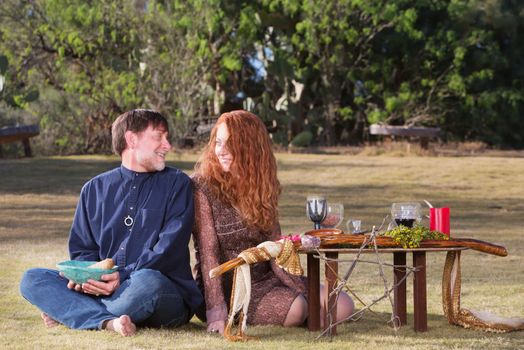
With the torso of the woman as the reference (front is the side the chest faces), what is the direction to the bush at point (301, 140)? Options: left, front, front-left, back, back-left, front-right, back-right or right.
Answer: back-left

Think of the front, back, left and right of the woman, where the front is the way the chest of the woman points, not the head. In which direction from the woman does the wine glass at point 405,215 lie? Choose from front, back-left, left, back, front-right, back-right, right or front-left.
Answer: front-left

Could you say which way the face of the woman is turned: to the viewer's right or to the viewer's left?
to the viewer's left

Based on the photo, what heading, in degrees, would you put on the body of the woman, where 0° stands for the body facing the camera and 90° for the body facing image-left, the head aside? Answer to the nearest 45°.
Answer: approximately 315°

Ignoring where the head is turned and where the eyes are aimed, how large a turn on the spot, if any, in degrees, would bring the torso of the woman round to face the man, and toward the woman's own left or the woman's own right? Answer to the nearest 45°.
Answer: approximately 135° to the woman's own right

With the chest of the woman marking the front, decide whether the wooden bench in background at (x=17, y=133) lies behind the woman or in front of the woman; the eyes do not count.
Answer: behind

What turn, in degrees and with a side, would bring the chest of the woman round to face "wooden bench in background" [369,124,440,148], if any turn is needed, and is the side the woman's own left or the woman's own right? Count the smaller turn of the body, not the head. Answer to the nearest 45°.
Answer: approximately 135° to the woman's own left
